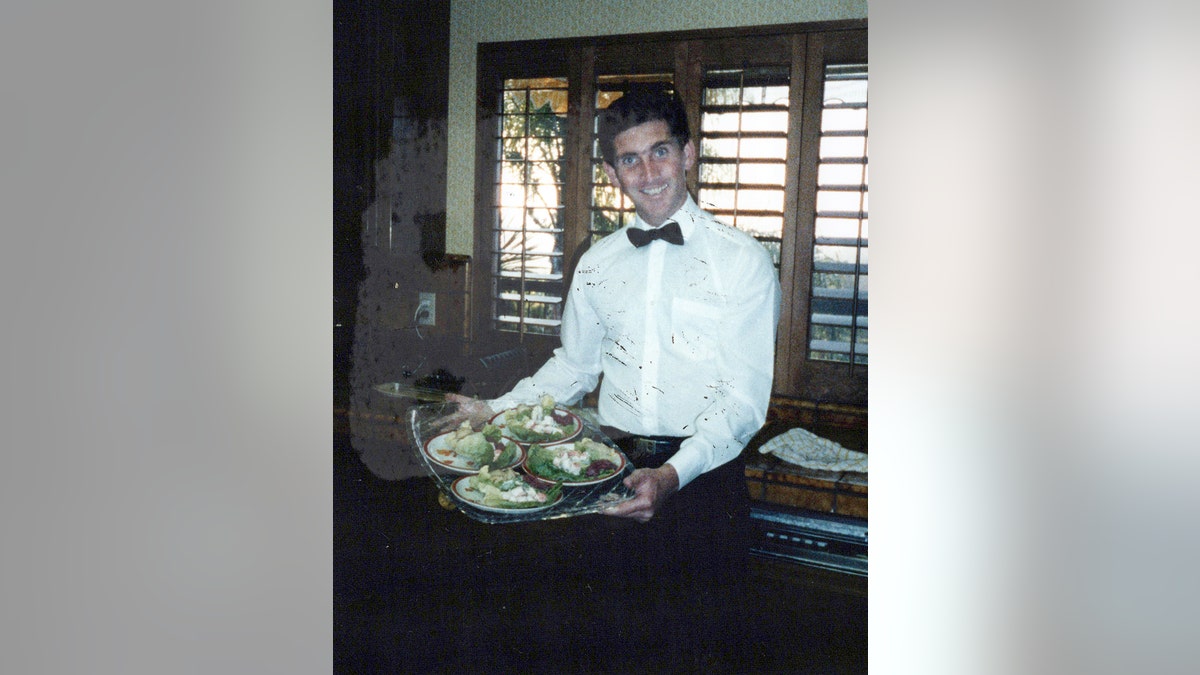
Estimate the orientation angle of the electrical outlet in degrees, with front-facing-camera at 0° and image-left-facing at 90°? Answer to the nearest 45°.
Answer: approximately 0°

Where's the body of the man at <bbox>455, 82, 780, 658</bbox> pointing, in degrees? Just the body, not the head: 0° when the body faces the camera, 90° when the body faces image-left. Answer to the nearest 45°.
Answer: approximately 45°

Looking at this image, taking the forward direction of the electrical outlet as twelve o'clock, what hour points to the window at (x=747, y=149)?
The window is roughly at 10 o'clock from the electrical outlet.
